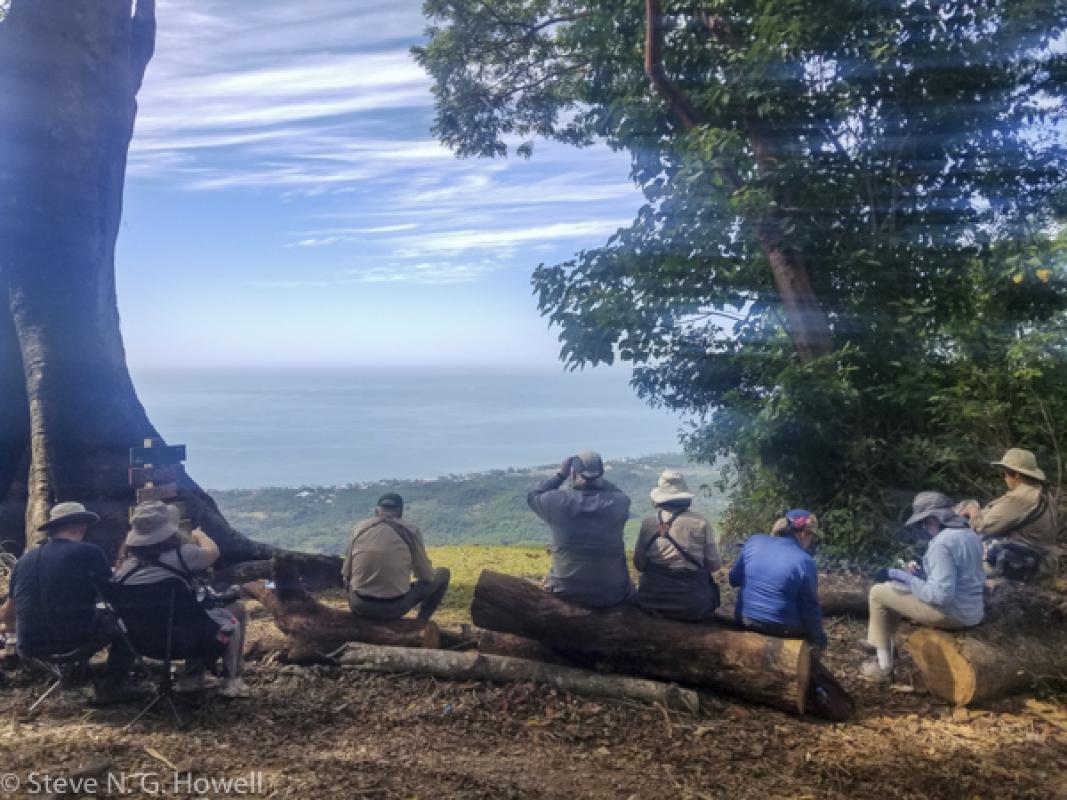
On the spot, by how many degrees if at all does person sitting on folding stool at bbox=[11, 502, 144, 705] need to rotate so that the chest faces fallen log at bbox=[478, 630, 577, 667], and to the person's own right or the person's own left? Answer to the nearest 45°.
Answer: approximately 45° to the person's own right

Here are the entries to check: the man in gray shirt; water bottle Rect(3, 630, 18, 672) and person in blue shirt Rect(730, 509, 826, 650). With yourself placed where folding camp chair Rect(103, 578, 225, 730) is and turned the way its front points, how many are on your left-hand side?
1

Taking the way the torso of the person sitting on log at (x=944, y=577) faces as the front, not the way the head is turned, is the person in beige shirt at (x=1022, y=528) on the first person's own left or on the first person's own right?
on the first person's own right

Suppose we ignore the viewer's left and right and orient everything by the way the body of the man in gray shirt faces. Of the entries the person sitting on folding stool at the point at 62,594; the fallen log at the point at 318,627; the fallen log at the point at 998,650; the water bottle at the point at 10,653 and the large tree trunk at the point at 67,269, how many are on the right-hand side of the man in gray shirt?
1

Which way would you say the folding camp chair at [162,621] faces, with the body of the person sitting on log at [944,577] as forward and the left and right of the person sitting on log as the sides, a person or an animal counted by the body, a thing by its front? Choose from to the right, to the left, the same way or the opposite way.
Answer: to the right

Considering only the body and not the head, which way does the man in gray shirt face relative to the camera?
away from the camera

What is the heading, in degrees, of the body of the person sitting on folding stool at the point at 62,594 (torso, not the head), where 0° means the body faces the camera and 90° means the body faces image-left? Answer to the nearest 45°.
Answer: approximately 225°

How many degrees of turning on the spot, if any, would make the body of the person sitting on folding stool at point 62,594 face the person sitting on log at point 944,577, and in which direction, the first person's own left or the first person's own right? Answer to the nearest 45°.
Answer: approximately 45° to the first person's own right

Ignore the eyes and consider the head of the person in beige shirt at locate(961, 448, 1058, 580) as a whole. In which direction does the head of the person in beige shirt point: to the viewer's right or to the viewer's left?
to the viewer's left

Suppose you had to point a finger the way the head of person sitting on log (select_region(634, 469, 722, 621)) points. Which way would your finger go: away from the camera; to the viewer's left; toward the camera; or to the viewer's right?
away from the camera

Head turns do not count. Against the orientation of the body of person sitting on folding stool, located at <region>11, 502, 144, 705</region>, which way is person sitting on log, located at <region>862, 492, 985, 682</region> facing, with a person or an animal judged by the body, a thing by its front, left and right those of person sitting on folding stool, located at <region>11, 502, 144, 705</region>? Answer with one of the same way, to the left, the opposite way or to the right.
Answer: to the left

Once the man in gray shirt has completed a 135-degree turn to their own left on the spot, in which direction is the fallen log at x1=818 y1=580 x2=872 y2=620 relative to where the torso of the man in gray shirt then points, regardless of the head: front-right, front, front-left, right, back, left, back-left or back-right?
back

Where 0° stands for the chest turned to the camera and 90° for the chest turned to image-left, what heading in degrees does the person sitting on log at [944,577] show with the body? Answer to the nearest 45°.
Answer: approximately 90°

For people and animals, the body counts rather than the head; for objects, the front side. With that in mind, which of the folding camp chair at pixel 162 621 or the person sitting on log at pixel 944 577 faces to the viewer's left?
the person sitting on log

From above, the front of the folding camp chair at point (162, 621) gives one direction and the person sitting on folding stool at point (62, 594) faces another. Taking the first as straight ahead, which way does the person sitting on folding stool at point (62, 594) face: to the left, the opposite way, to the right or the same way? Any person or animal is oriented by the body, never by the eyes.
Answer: the same way

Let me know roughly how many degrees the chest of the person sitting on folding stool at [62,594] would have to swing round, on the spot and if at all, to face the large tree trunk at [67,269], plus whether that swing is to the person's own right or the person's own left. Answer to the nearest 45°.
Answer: approximately 45° to the person's own left
